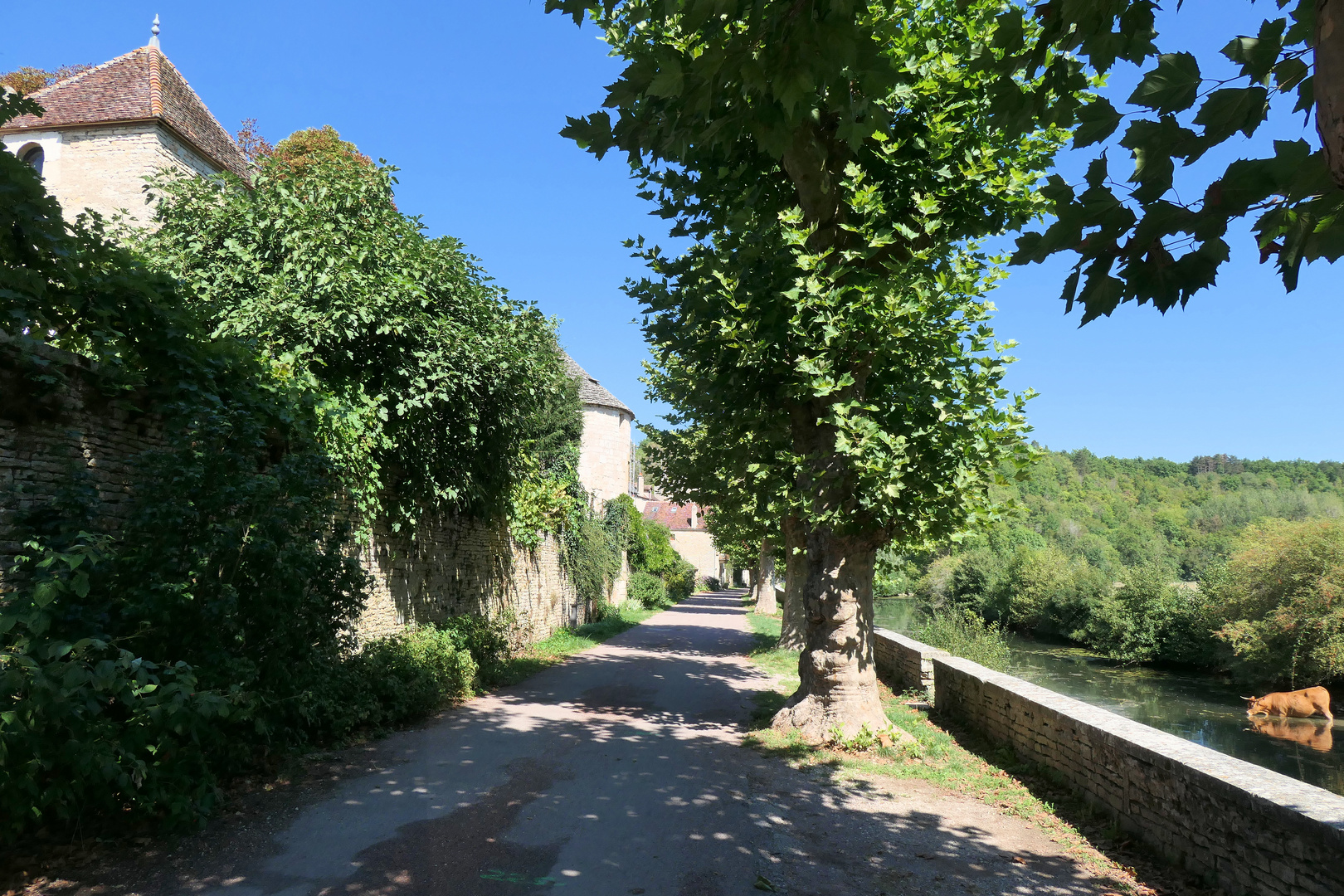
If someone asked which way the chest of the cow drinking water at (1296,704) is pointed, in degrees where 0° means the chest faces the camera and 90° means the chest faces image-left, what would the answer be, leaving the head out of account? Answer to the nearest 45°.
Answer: approximately 90°

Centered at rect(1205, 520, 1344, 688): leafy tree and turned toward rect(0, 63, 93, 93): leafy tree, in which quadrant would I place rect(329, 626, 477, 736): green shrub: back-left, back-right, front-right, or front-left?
front-left

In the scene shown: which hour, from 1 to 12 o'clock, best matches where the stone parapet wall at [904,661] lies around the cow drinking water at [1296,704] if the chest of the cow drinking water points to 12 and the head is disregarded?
The stone parapet wall is roughly at 10 o'clock from the cow drinking water.

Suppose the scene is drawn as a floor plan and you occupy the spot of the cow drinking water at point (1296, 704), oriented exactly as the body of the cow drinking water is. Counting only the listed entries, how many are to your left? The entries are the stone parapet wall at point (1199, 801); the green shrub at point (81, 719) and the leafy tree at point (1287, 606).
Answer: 2

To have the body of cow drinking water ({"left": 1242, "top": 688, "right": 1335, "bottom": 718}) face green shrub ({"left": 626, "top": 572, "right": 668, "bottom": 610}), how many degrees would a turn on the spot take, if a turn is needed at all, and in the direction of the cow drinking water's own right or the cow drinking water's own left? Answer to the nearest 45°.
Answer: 0° — it already faces it

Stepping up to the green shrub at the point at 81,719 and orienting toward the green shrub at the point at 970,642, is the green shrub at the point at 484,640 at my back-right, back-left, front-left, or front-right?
front-left

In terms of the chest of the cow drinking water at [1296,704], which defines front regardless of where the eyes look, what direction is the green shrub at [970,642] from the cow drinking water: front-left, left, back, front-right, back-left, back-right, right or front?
front-left

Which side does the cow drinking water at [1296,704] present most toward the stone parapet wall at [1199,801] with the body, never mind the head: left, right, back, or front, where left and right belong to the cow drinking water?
left

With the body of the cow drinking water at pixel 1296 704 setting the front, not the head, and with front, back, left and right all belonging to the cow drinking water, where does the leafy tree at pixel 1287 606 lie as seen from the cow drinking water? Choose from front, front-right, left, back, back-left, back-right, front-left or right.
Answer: right

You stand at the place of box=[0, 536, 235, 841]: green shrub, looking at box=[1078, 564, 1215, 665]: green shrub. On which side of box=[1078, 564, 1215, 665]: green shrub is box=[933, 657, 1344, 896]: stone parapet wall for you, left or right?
right

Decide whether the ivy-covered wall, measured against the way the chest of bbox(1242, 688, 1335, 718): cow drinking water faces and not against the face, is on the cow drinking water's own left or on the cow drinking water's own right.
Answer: on the cow drinking water's own left

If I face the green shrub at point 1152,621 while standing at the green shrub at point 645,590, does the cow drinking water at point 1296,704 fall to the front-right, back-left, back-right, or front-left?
front-right

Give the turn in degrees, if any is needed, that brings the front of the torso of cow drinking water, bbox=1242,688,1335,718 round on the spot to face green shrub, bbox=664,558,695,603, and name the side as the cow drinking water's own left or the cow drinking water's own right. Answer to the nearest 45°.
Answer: approximately 45° to the cow drinking water's own right

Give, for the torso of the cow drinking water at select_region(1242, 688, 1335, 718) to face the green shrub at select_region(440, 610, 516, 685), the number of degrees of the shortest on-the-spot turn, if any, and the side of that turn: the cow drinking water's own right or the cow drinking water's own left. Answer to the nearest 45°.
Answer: approximately 45° to the cow drinking water's own left
